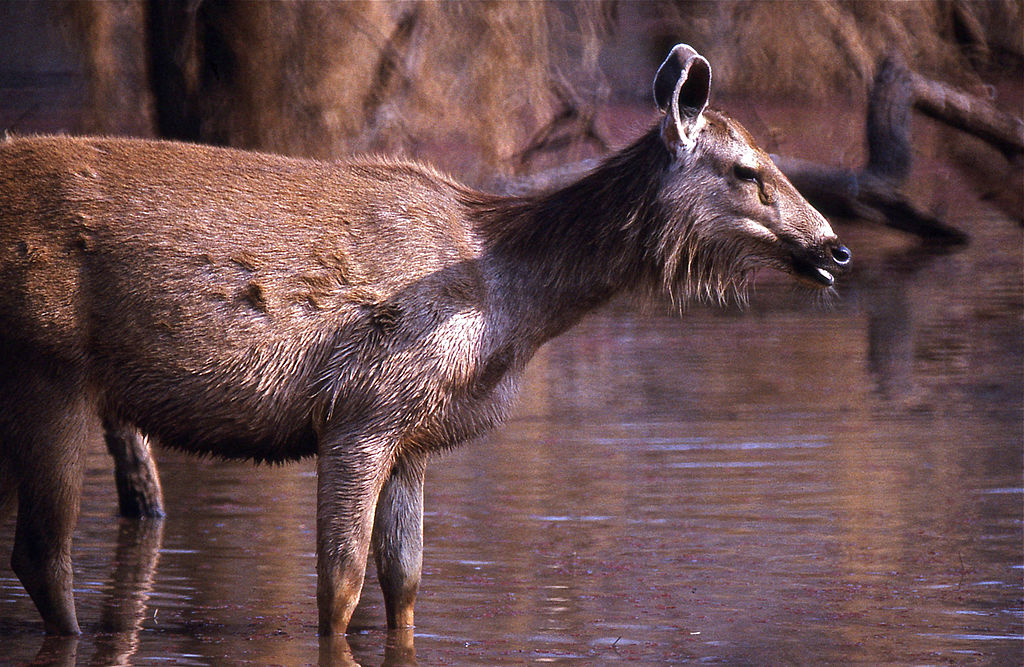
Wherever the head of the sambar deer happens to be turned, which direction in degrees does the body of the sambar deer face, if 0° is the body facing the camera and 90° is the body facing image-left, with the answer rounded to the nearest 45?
approximately 270°
